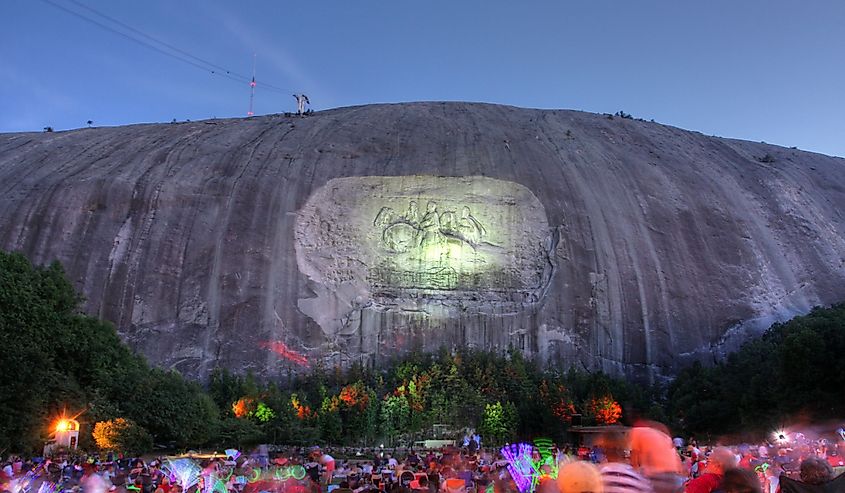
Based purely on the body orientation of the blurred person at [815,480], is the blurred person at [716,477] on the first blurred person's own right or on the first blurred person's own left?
on the first blurred person's own left

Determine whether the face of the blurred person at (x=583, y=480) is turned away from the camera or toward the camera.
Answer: away from the camera

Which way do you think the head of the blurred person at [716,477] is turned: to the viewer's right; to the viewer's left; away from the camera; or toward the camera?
away from the camera

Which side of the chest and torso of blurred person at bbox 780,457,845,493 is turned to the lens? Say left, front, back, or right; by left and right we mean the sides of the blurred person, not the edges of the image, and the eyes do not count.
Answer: back

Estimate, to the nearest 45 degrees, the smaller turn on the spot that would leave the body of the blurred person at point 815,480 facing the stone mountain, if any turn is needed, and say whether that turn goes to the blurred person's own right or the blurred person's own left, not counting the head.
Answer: approximately 45° to the blurred person's own left

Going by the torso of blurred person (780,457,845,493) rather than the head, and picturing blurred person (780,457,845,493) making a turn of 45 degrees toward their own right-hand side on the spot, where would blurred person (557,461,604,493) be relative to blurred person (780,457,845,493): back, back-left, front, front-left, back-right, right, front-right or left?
back

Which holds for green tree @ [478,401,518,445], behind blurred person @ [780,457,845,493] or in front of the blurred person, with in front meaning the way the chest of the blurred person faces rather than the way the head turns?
in front

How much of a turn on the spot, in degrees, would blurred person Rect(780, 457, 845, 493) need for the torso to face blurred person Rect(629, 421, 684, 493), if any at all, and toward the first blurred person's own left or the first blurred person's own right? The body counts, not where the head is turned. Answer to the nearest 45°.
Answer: approximately 45° to the first blurred person's own left

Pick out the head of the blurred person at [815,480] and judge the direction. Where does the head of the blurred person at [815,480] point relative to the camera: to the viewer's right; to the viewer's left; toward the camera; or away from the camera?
away from the camera
